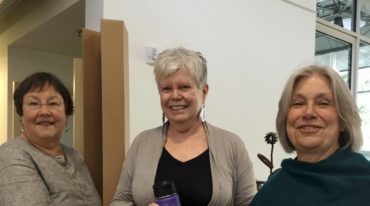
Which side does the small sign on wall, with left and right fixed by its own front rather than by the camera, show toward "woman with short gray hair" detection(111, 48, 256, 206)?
front

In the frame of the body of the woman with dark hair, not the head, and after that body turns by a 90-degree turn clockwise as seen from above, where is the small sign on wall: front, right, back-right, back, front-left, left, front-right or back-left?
back

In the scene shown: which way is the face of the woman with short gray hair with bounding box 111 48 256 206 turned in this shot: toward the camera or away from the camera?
toward the camera

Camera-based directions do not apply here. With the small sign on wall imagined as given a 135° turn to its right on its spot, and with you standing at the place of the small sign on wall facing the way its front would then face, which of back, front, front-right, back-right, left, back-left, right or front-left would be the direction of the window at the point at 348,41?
right

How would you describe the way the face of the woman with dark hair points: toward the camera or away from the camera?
toward the camera

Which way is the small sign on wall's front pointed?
toward the camera

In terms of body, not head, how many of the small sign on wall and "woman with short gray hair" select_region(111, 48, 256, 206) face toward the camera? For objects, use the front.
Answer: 2

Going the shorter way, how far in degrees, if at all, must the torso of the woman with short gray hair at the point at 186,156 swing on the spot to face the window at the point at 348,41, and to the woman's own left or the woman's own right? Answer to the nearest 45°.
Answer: approximately 135° to the woman's own left

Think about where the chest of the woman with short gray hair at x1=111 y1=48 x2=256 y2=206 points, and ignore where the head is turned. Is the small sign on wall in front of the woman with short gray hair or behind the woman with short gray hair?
behind

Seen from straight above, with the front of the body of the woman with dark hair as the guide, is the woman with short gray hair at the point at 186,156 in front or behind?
in front

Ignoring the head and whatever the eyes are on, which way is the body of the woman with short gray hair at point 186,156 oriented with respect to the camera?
toward the camera

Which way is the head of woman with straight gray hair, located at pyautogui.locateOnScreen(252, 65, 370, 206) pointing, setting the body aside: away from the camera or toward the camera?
toward the camera
